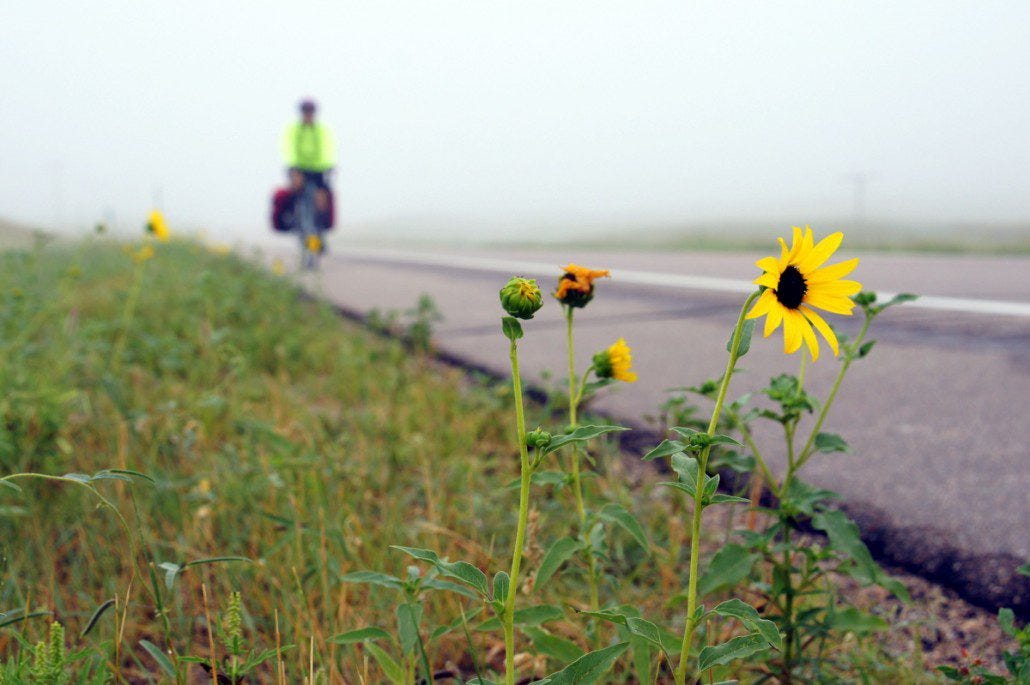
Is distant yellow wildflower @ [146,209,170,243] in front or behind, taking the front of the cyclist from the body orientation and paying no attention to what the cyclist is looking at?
in front

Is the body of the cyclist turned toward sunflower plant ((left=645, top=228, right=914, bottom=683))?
yes

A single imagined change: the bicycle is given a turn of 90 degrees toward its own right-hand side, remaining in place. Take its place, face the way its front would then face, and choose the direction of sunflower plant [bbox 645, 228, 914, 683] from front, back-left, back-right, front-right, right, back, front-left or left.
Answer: left

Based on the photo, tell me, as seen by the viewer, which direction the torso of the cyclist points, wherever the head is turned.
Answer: toward the camera

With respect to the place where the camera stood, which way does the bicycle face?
facing the viewer
